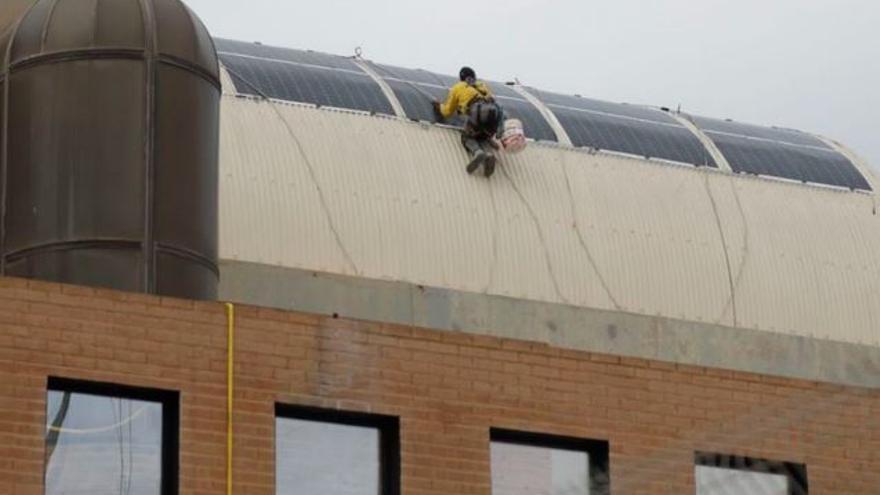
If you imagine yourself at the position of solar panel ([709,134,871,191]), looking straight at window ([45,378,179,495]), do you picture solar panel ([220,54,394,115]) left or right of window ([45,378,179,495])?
right

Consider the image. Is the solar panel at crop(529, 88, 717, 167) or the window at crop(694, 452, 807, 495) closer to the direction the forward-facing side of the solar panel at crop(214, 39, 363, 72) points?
the window

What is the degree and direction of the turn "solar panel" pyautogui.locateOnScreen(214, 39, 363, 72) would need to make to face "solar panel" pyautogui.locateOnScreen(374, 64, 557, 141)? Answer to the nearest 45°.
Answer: approximately 90° to its left

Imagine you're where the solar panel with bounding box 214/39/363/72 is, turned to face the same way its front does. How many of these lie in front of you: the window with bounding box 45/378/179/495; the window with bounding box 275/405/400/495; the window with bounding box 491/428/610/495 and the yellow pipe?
4

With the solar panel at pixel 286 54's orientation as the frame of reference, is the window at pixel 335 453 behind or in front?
in front

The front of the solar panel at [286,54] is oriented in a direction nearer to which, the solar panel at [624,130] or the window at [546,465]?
the window

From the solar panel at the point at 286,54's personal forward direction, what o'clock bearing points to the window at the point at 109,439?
The window is roughly at 12 o'clock from the solar panel.

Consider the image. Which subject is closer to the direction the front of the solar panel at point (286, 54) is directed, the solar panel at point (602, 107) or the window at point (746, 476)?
the window

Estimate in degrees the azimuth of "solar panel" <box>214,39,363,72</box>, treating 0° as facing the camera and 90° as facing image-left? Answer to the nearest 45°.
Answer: approximately 0°

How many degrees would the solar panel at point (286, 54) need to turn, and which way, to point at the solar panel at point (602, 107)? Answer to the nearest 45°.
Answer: approximately 135° to its left

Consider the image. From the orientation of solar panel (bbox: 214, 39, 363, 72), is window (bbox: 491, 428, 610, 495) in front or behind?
in front

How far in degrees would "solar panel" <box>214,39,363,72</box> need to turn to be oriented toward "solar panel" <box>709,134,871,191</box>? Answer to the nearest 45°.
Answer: approximately 90° to its left
